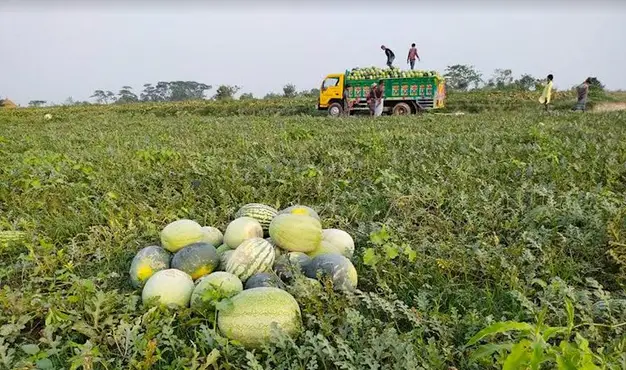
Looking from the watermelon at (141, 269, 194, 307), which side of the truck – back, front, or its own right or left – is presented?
left

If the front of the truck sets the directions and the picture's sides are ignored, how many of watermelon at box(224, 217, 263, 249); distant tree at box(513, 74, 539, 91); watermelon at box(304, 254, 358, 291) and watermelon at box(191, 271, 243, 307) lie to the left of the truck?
3

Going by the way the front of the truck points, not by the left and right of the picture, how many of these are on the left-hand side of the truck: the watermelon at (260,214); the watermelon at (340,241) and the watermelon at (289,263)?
3

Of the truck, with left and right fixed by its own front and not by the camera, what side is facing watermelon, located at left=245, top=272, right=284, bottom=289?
left

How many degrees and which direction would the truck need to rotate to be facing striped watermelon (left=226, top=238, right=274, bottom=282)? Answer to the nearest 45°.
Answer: approximately 90° to its left

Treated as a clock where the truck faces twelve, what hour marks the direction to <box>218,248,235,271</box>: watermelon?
The watermelon is roughly at 9 o'clock from the truck.

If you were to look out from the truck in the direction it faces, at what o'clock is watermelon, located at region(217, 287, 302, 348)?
The watermelon is roughly at 9 o'clock from the truck.

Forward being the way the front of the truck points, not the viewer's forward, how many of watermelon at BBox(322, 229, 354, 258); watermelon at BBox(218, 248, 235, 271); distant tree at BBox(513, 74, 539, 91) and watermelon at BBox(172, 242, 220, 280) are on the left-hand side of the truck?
3

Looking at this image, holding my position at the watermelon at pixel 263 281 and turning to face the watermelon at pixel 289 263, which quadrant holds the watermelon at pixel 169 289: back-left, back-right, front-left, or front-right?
back-left

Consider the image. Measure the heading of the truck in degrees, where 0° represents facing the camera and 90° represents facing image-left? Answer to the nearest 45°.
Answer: approximately 90°

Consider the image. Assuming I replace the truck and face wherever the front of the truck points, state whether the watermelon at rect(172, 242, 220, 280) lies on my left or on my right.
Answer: on my left

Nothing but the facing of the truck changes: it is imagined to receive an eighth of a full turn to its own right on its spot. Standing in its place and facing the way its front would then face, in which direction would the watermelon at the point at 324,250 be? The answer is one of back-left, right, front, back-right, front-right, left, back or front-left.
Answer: back-left

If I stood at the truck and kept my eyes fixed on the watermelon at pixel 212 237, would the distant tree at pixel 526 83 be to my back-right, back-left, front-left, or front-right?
back-left

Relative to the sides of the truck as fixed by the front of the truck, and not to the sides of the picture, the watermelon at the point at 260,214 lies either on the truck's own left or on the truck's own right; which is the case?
on the truck's own left

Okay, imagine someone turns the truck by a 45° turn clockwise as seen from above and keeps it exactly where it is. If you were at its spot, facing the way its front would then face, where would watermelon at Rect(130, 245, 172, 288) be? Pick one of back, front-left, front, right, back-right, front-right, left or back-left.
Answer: back-left
